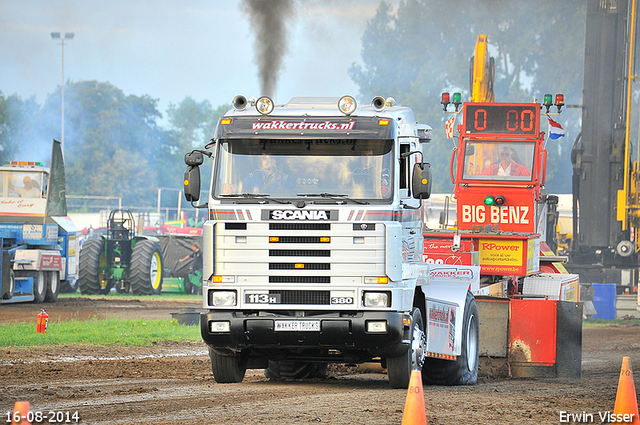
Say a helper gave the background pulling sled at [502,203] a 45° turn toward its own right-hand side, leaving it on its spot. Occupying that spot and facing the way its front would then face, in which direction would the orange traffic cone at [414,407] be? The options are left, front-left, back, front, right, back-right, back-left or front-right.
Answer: front-left

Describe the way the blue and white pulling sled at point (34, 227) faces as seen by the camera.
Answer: facing the viewer and to the left of the viewer

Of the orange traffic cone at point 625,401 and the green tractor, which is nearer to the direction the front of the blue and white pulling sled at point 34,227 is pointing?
the orange traffic cone

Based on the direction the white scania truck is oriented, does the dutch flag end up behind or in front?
behind

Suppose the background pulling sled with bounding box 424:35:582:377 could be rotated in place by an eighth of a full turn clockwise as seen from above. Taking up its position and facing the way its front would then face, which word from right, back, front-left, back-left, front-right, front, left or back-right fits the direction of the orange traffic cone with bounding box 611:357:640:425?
front-left

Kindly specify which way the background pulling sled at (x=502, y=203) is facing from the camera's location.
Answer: facing the viewer

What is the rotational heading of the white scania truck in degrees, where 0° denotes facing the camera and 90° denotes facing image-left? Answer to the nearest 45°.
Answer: approximately 0°

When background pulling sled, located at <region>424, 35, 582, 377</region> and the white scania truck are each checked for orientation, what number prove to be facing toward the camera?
2

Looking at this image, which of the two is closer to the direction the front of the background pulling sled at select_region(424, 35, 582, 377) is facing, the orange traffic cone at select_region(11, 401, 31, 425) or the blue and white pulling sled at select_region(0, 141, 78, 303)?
the orange traffic cone

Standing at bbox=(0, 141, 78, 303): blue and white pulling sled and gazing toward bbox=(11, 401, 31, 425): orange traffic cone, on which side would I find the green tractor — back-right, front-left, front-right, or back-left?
back-left

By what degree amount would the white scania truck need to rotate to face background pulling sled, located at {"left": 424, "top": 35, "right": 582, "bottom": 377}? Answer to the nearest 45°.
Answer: approximately 135° to its left
